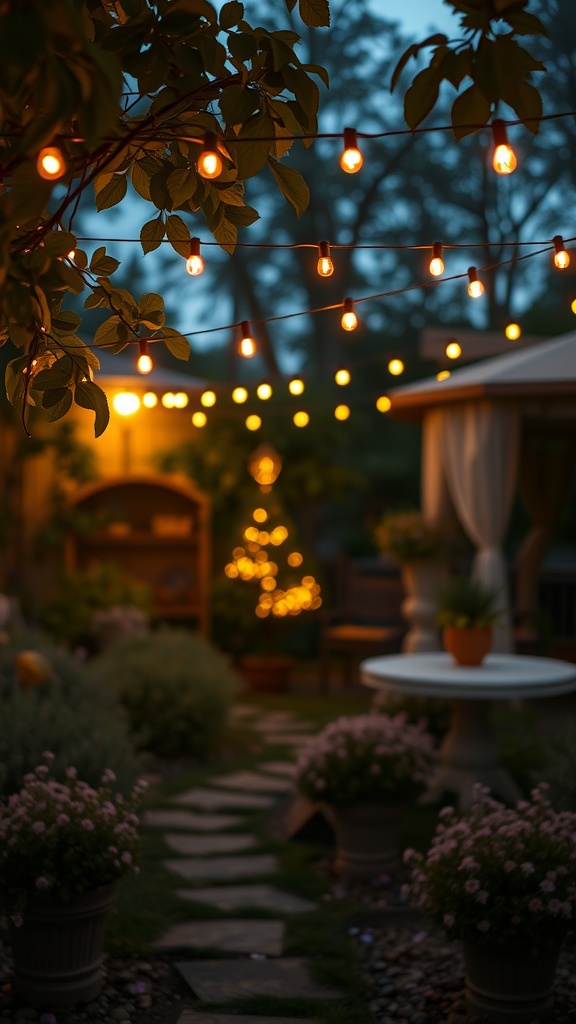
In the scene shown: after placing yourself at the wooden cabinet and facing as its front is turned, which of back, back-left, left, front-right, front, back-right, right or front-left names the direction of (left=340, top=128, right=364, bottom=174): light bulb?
front

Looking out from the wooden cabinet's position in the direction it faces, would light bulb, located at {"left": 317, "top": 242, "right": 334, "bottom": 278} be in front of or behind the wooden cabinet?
in front

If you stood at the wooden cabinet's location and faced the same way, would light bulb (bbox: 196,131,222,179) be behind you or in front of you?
in front

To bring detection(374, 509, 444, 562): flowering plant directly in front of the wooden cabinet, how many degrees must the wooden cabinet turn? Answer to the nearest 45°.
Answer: approximately 45° to its left

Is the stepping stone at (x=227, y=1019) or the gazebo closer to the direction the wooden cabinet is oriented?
the stepping stone

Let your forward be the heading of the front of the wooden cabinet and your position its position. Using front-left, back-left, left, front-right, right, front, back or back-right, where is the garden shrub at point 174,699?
front

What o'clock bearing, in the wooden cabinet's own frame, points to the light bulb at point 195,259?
The light bulb is roughly at 12 o'clock from the wooden cabinet.

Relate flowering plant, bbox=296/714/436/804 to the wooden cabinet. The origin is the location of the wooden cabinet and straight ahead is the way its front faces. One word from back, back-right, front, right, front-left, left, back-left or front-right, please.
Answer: front

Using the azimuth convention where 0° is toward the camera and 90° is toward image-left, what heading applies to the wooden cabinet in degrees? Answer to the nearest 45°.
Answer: approximately 0°

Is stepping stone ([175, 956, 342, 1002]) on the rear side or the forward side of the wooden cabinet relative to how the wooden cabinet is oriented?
on the forward side

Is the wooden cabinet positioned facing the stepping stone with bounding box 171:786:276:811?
yes

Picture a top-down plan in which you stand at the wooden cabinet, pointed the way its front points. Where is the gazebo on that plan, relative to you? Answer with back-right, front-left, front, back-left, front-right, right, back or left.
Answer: front-left

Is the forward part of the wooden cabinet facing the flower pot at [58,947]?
yes

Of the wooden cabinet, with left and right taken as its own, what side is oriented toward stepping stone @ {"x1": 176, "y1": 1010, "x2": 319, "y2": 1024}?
front

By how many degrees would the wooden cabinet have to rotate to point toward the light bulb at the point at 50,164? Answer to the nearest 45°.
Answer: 0° — it already faces it
